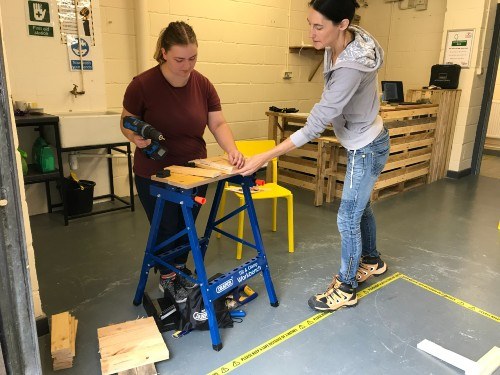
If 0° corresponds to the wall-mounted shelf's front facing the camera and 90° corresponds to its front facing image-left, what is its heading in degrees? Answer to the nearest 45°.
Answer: approximately 315°

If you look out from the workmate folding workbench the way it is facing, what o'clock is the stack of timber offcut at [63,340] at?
The stack of timber offcut is roughly at 4 o'clock from the workmate folding workbench.

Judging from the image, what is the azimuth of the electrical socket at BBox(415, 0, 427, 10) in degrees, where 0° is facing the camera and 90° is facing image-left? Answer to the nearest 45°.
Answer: approximately 0°

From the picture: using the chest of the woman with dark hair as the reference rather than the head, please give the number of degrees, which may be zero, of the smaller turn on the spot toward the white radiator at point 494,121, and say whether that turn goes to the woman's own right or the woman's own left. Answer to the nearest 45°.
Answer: approximately 135° to the woman's own right

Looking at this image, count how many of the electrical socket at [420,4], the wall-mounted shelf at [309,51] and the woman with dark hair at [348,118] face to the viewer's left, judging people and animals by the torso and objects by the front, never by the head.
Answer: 1

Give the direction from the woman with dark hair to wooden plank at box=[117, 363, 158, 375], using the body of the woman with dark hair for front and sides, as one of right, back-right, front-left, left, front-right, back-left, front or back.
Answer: front-left

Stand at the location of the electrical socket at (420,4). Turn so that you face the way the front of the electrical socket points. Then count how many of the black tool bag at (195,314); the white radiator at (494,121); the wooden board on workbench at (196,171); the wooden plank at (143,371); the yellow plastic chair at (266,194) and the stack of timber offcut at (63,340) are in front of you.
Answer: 5

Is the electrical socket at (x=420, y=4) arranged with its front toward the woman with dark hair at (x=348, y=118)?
yes

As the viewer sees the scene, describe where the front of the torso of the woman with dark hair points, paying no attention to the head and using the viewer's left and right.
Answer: facing to the left of the viewer

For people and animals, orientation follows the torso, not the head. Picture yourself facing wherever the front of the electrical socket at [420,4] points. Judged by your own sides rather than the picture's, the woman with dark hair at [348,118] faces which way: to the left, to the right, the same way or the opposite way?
to the right

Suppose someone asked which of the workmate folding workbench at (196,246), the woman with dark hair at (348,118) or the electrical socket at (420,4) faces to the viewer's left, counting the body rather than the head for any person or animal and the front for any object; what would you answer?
the woman with dark hair

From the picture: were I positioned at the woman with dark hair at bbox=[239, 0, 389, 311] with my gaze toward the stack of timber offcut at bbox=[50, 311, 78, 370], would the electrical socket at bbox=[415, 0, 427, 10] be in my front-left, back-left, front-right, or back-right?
back-right

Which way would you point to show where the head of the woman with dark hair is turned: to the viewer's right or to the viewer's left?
to the viewer's left

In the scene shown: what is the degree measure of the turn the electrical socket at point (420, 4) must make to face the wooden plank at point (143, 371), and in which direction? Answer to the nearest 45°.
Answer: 0° — it already faces it

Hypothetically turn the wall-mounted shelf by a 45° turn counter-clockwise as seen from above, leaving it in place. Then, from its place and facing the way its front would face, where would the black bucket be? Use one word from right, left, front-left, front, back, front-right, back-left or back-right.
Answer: back-right

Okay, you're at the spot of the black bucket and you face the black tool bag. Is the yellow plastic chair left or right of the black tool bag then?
left
